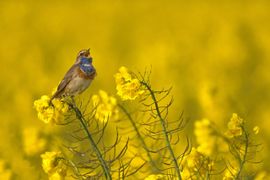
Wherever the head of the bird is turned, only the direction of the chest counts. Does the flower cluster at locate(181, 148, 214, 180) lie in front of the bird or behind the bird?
in front

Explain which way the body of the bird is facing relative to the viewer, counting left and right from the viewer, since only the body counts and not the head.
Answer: facing the viewer and to the right of the viewer

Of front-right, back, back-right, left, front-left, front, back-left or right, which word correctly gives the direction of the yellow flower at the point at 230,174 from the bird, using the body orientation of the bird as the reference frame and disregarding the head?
front-left
